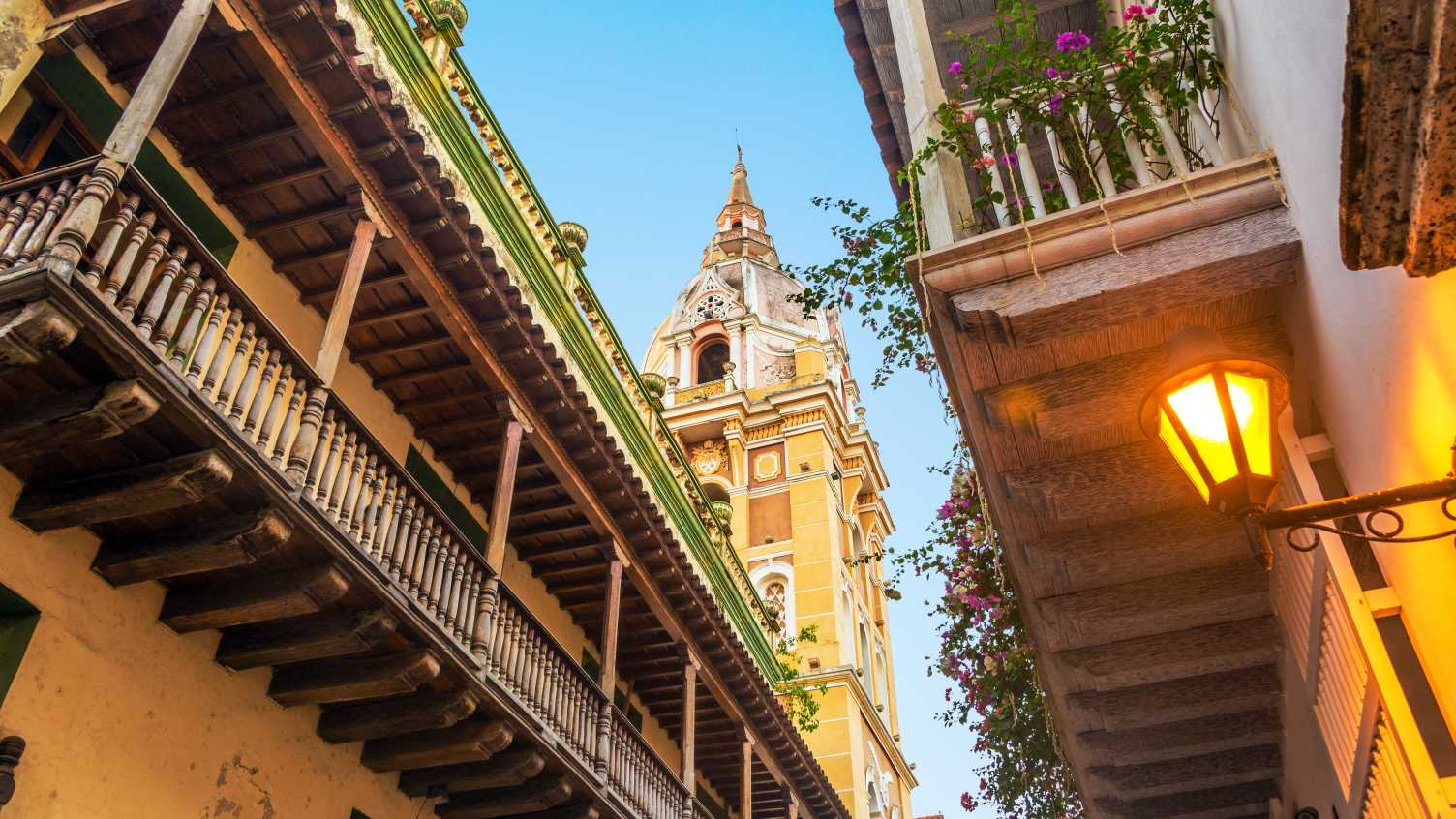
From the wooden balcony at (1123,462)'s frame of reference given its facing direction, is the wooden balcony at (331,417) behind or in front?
in front

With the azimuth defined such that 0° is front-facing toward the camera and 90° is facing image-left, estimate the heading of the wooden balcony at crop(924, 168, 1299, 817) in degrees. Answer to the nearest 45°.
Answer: approximately 90°

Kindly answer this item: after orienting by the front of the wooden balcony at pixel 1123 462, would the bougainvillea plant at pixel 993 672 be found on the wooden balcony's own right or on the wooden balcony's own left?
on the wooden balcony's own right

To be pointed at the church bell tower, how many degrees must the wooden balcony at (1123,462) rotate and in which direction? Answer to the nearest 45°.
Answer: approximately 90° to its right

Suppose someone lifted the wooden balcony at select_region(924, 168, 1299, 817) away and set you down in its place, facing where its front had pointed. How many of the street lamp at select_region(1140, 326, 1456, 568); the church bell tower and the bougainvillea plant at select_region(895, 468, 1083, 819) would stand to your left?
1
